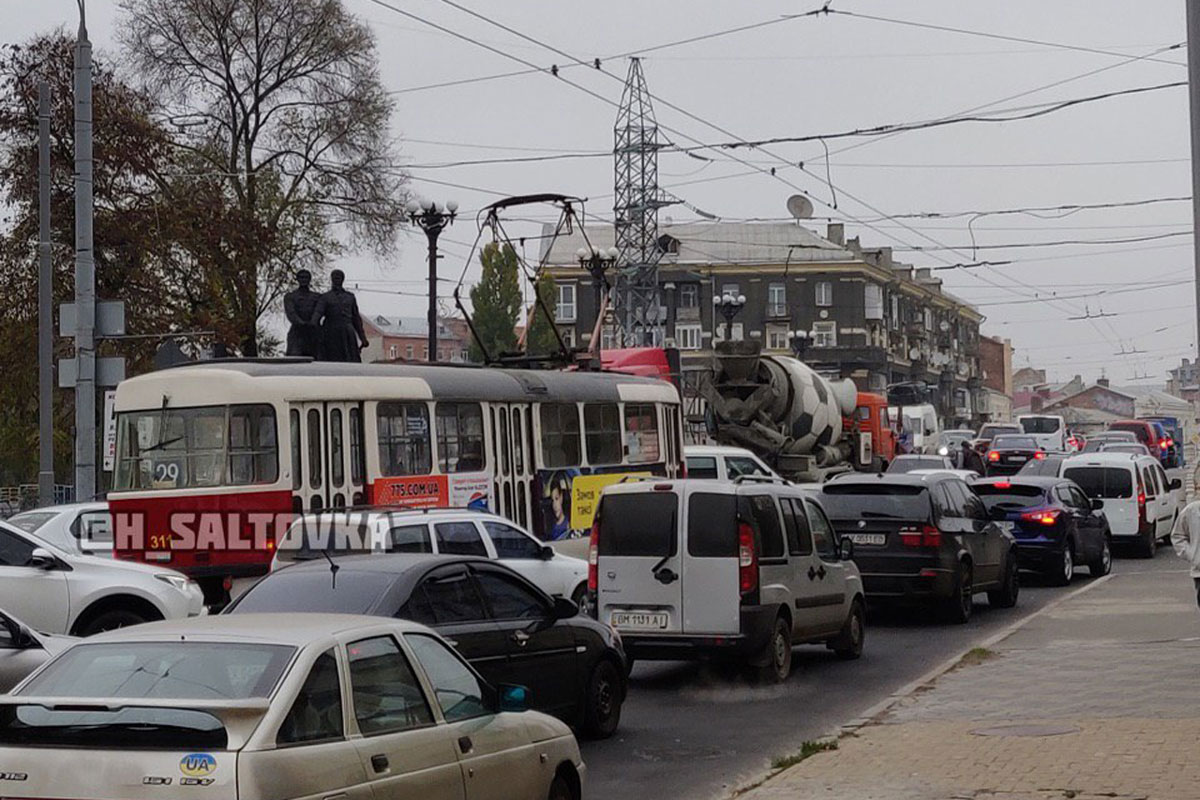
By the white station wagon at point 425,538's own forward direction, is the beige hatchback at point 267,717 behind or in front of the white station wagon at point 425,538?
behind

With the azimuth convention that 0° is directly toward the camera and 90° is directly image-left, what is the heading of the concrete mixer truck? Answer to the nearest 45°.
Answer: approximately 225°

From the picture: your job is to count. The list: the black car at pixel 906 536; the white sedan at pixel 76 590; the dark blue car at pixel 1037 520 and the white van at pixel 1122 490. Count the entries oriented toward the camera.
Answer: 0

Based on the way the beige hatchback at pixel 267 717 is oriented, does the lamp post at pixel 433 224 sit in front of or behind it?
in front

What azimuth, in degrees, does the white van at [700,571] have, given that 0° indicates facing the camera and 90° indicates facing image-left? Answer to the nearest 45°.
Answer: approximately 225°

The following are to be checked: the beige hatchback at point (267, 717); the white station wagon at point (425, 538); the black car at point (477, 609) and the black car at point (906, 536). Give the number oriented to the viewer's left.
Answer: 0

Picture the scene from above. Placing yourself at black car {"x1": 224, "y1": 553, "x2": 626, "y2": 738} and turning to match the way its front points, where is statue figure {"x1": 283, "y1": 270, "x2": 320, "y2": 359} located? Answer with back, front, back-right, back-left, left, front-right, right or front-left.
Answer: front-left

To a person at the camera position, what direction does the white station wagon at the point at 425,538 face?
facing away from the viewer and to the right of the viewer

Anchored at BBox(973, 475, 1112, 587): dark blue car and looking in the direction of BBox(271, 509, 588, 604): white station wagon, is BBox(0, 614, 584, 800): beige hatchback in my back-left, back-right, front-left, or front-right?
front-left

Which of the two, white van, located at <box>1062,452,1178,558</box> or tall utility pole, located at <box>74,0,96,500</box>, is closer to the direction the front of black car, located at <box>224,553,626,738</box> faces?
the white van

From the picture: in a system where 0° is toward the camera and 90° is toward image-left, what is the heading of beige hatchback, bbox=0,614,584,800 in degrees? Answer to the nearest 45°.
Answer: approximately 225°

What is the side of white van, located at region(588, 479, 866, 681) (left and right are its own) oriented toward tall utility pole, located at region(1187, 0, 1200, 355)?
right

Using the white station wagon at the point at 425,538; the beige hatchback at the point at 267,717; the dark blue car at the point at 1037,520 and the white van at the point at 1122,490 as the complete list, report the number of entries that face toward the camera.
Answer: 0

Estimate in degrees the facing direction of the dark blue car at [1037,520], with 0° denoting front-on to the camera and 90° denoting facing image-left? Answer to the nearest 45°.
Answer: approximately 225°

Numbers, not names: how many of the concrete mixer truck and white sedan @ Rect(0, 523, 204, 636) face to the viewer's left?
0

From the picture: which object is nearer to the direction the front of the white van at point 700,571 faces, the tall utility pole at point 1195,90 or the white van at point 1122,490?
the white van
